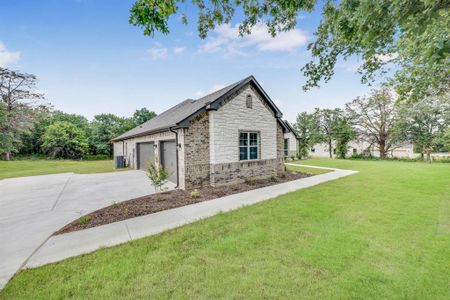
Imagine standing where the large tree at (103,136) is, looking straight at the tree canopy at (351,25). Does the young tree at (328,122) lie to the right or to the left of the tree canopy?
left
